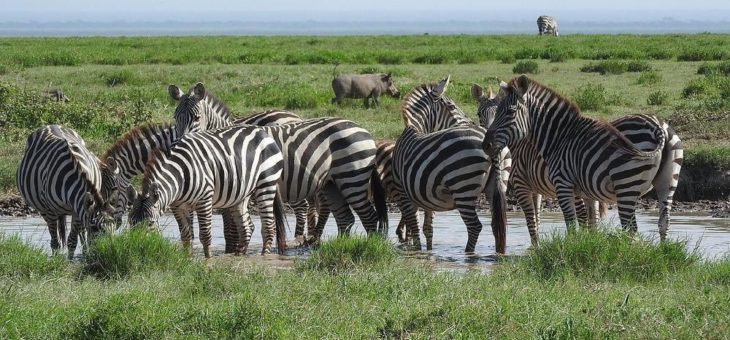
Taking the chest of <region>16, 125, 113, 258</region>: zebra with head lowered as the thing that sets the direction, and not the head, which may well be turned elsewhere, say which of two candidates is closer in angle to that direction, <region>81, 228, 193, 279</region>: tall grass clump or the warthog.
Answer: the tall grass clump

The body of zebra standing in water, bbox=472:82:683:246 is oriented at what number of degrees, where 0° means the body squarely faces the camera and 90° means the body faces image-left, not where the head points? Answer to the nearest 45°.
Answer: approximately 90°

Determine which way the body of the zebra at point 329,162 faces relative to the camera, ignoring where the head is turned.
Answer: to the viewer's left

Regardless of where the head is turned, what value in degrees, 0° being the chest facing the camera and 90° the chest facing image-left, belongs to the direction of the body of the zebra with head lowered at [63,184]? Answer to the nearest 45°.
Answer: approximately 315°

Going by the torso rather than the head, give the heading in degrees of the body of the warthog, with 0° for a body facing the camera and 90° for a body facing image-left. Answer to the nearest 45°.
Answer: approximately 270°

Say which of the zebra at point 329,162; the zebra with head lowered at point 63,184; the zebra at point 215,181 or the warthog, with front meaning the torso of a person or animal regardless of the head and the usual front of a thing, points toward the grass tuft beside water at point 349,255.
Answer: the zebra with head lowered

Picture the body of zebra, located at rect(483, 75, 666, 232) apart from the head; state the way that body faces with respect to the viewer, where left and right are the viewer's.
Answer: facing to the left of the viewer

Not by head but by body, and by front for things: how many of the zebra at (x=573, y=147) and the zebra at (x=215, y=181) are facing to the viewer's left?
2

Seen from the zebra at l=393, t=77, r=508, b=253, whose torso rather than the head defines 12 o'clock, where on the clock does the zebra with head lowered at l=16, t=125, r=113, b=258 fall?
The zebra with head lowered is roughly at 10 o'clock from the zebra.

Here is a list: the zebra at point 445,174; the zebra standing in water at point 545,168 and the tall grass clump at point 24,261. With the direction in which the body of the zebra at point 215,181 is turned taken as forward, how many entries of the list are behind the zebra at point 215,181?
2

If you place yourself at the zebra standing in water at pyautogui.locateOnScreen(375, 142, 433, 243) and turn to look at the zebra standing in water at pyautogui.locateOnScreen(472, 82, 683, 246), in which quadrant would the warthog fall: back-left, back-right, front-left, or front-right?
back-left

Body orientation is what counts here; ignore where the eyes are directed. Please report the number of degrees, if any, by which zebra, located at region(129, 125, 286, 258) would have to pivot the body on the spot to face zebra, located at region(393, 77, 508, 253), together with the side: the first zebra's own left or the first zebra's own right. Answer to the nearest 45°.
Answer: approximately 180°

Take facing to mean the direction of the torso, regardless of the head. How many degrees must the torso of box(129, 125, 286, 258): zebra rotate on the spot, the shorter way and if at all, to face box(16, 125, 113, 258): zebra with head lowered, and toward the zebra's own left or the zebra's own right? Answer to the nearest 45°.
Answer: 0° — it already faces it
